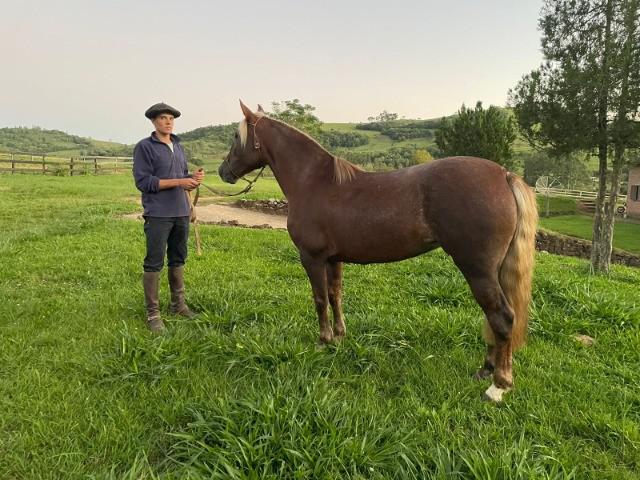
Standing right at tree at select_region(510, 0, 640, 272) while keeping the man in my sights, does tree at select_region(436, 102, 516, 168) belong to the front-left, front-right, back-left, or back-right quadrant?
back-right

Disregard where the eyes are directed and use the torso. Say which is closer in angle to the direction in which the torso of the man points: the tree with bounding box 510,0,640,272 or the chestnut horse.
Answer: the chestnut horse

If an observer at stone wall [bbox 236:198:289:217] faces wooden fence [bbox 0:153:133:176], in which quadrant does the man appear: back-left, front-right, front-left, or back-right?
back-left

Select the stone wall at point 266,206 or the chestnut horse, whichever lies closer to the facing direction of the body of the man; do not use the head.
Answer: the chestnut horse

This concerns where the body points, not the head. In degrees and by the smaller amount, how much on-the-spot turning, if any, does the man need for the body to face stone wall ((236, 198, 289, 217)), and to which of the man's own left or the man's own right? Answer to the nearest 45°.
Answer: approximately 135° to the man's own left

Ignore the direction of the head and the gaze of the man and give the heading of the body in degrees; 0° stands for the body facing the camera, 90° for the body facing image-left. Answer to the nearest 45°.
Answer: approximately 315°

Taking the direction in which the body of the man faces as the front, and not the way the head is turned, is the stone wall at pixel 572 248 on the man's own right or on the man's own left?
on the man's own left
